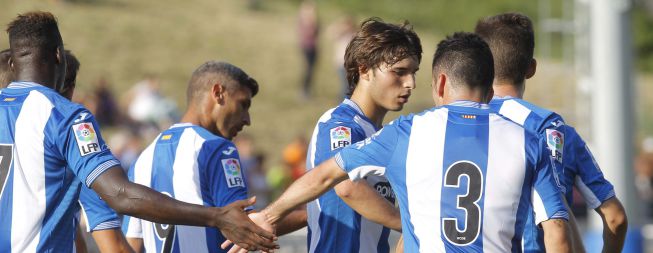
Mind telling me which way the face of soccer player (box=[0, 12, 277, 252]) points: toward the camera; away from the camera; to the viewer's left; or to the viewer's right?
away from the camera

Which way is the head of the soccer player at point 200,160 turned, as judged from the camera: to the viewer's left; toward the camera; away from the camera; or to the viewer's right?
to the viewer's right

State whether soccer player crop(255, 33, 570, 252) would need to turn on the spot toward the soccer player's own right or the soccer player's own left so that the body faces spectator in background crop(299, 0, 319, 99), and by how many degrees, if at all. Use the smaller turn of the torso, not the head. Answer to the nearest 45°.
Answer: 0° — they already face them

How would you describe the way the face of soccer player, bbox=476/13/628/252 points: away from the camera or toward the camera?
away from the camera

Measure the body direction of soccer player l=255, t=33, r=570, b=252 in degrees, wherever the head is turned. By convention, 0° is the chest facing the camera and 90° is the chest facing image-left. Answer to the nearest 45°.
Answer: approximately 180°

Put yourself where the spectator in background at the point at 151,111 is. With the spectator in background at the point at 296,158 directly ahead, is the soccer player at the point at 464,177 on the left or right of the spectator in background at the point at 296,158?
right
